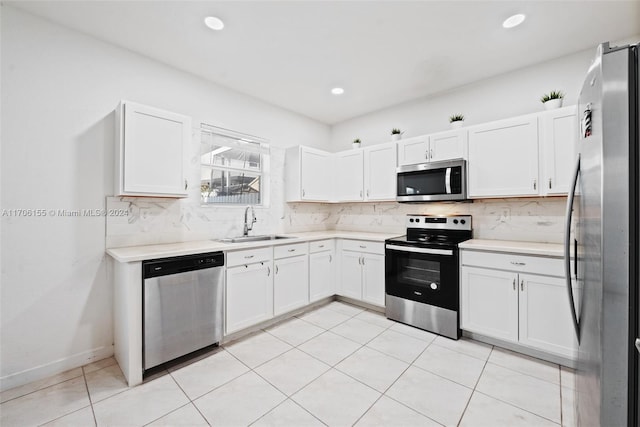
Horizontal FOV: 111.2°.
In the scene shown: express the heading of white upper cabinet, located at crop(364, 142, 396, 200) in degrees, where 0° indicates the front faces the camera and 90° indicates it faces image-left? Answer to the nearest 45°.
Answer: approximately 45°

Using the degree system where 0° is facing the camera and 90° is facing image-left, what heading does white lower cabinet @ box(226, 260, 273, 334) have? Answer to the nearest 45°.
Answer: approximately 315°

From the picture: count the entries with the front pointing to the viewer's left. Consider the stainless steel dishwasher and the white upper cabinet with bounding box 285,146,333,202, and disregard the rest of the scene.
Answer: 0

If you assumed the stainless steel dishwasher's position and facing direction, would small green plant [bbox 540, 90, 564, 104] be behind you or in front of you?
in front

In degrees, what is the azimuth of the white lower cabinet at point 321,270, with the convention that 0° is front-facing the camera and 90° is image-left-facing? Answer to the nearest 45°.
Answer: approximately 315°

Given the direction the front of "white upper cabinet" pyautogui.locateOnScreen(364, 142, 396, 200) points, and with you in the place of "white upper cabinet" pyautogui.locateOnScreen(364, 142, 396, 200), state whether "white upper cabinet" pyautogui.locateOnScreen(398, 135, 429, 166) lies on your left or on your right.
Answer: on your left

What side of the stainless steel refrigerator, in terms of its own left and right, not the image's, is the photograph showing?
left
